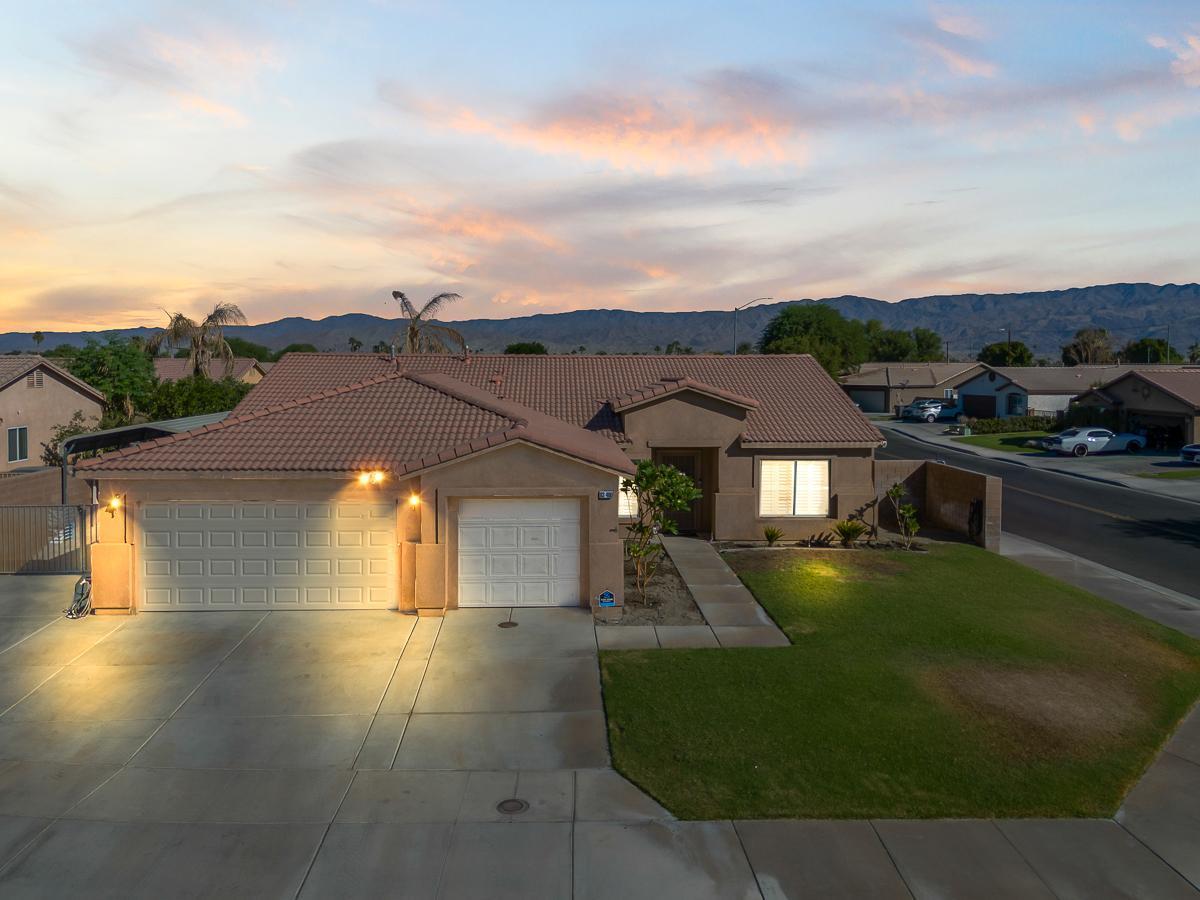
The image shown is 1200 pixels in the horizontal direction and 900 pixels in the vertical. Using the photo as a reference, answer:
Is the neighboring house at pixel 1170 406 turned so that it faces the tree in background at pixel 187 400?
yes

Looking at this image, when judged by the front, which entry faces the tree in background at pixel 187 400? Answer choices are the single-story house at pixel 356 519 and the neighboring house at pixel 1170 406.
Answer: the neighboring house

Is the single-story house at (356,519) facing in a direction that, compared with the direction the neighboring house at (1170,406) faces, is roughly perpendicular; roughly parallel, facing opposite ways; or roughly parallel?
roughly perpendicular

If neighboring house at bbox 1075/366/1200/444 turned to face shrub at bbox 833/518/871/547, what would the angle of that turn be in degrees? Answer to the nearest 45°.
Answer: approximately 45° to its left

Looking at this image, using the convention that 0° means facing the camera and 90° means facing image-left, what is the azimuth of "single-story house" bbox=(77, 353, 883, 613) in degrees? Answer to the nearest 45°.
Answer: approximately 0°

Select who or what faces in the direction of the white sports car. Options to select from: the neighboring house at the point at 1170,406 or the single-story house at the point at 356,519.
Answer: the neighboring house

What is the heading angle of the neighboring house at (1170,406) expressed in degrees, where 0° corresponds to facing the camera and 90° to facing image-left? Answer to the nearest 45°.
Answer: approximately 45°

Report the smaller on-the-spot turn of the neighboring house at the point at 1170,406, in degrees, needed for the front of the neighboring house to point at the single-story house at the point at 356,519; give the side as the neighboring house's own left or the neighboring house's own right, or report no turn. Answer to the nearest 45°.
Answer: approximately 45° to the neighboring house's own left

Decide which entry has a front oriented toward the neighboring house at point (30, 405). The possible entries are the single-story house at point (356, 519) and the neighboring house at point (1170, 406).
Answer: the neighboring house at point (1170, 406)

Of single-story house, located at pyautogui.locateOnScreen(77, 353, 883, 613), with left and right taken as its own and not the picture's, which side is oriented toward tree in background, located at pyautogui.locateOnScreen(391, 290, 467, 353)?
back

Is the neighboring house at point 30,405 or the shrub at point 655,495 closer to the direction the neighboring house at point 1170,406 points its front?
the neighboring house

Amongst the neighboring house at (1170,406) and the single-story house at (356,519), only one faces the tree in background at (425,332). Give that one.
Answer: the neighboring house

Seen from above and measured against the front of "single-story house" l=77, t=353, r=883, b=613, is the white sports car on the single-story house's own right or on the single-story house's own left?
on the single-story house's own left
